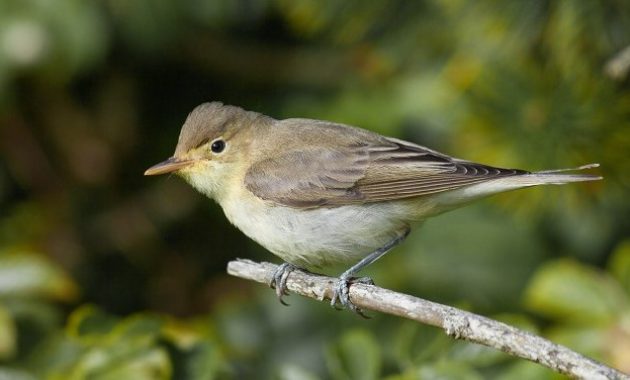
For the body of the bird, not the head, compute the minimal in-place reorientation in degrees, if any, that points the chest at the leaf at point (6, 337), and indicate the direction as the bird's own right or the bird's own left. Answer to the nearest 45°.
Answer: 0° — it already faces it

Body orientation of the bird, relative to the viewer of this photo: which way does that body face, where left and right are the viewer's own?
facing to the left of the viewer

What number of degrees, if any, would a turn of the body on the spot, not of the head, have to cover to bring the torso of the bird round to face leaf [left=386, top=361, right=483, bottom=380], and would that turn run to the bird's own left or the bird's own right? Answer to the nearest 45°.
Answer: approximately 135° to the bird's own left

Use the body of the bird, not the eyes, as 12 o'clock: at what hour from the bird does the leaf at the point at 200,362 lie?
The leaf is roughly at 10 o'clock from the bird.

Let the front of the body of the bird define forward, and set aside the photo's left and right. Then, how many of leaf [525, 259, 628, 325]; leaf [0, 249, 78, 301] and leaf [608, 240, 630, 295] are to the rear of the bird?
2

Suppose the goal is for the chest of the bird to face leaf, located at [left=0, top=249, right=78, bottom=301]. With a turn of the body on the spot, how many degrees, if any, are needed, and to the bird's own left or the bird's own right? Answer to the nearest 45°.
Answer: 0° — it already faces it
